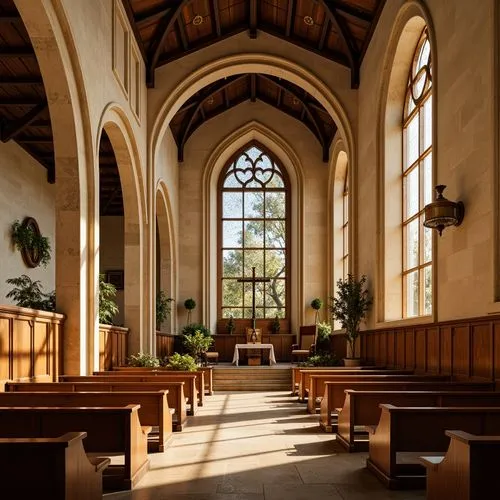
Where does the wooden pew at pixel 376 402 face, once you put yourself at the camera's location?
facing away from the viewer

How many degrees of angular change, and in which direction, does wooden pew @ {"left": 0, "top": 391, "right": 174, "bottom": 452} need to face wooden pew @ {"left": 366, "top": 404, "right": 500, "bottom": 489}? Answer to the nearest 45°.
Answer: approximately 135° to its right

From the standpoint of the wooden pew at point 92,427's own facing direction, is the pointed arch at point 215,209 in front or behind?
in front

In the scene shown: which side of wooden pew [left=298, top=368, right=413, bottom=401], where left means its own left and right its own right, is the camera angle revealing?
back

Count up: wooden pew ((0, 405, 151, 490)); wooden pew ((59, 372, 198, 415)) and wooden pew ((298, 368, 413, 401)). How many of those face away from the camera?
3

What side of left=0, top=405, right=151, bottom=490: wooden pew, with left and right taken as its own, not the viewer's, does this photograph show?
back

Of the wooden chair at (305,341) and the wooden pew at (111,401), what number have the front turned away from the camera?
1

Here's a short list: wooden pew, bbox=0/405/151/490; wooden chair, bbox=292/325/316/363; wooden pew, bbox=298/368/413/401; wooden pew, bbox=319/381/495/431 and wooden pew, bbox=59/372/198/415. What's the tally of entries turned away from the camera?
4

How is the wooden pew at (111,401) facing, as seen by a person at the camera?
facing away from the viewer

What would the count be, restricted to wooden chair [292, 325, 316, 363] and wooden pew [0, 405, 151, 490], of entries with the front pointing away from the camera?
1

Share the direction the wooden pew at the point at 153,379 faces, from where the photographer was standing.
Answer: facing away from the viewer
